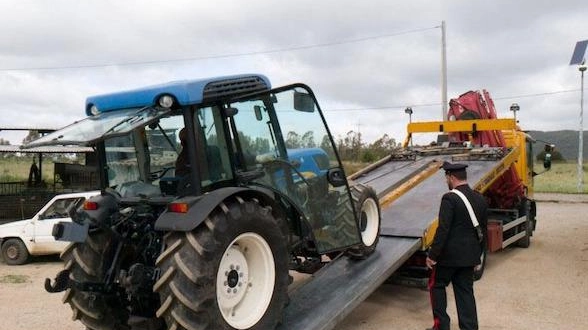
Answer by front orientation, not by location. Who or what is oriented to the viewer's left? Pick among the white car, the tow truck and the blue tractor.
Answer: the white car

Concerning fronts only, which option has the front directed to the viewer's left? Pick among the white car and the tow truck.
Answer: the white car

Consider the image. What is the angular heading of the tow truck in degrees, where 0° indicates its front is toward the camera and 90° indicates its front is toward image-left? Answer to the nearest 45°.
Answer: approximately 225°

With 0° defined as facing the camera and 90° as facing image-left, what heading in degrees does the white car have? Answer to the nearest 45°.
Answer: approximately 90°

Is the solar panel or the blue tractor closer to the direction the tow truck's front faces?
the solar panel

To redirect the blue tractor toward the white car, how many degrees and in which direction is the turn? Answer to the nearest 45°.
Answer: approximately 90° to its left

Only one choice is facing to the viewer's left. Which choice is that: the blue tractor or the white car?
the white car

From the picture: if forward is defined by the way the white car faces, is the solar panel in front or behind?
behind

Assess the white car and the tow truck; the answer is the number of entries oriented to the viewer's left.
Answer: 1

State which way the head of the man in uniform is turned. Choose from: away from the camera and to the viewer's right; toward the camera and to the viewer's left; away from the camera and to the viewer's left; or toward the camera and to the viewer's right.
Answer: away from the camera and to the viewer's left
